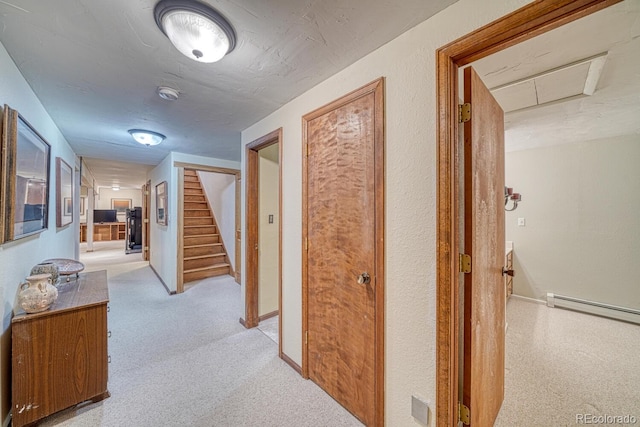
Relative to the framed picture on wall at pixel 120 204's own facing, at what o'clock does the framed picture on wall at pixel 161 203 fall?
the framed picture on wall at pixel 161 203 is roughly at 12 o'clock from the framed picture on wall at pixel 120 204.

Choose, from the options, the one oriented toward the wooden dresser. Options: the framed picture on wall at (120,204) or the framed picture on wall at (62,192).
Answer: the framed picture on wall at (120,204)

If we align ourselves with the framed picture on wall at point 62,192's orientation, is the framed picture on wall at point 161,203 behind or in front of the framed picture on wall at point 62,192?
in front

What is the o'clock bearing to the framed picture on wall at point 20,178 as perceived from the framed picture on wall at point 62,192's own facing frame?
the framed picture on wall at point 20,178 is roughly at 3 o'clock from the framed picture on wall at point 62,192.

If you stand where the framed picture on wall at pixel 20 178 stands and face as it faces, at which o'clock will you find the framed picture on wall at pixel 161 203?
the framed picture on wall at pixel 161 203 is roughly at 10 o'clock from the framed picture on wall at pixel 20 178.

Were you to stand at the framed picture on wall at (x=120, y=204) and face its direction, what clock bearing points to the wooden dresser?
The wooden dresser is roughly at 12 o'clock from the framed picture on wall.

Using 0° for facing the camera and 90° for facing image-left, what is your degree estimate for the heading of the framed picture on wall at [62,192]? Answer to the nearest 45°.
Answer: approximately 270°

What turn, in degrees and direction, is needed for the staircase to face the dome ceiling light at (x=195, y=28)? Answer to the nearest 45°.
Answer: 0° — it already faces it

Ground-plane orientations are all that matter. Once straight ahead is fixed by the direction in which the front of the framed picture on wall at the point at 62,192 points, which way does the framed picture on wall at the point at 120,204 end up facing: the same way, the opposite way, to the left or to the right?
to the right

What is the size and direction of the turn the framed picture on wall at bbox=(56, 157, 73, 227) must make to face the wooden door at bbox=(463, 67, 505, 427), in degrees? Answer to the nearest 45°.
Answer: approximately 90° to its right

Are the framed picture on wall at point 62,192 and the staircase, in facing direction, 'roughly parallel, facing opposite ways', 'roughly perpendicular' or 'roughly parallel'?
roughly perpendicular

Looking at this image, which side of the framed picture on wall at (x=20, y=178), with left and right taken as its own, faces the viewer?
right

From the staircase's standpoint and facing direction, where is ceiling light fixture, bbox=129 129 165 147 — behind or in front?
in front

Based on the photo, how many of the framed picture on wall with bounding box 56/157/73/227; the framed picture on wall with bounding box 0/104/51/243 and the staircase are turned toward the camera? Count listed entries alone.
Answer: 1

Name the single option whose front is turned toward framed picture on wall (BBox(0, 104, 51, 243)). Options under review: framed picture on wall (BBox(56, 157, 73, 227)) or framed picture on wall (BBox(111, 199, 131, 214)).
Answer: framed picture on wall (BBox(111, 199, 131, 214))

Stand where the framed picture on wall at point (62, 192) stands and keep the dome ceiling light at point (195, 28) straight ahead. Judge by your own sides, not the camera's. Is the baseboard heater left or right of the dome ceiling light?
left

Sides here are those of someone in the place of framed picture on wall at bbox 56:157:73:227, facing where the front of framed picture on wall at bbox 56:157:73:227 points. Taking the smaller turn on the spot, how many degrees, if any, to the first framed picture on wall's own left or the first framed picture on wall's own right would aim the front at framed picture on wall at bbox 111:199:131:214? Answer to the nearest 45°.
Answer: approximately 90° to the first framed picture on wall's own left
